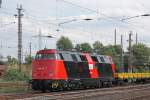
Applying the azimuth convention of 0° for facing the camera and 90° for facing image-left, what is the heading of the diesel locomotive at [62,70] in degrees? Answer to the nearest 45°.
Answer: approximately 45°
